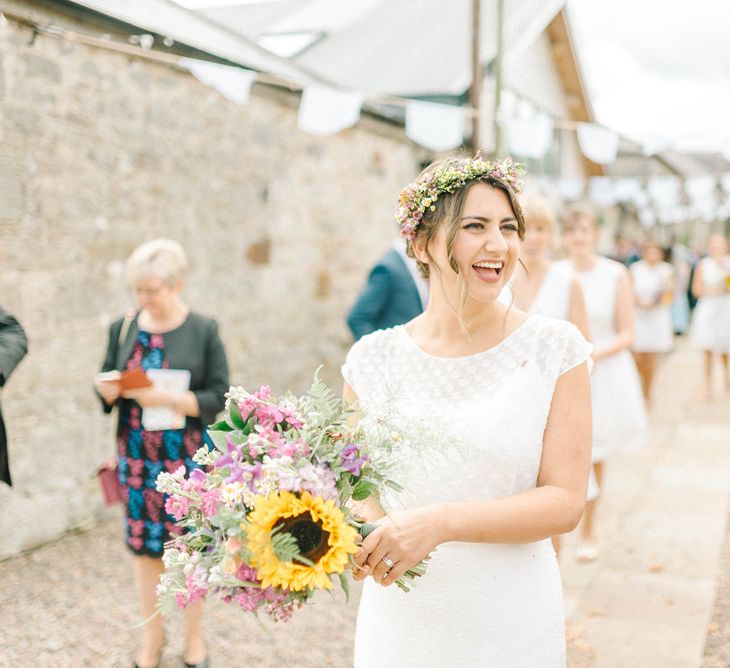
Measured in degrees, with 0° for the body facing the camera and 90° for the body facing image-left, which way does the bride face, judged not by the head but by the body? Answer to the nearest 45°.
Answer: approximately 0°

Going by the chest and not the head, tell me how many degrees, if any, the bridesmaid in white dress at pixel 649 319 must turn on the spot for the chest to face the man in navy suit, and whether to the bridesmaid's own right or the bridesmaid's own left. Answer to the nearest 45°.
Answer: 0° — they already face them

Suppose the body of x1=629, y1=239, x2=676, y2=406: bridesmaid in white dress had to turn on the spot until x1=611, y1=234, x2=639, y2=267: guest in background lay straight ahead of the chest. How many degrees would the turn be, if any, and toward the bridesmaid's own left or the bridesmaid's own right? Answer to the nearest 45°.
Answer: approximately 180°

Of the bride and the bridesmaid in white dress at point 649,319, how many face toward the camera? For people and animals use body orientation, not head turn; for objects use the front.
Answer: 2

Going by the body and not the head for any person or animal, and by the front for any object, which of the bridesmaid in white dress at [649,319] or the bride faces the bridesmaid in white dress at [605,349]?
the bridesmaid in white dress at [649,319]

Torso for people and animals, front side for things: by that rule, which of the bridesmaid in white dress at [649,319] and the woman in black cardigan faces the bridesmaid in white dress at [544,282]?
the bridesmaid in white dress at [649,319]
